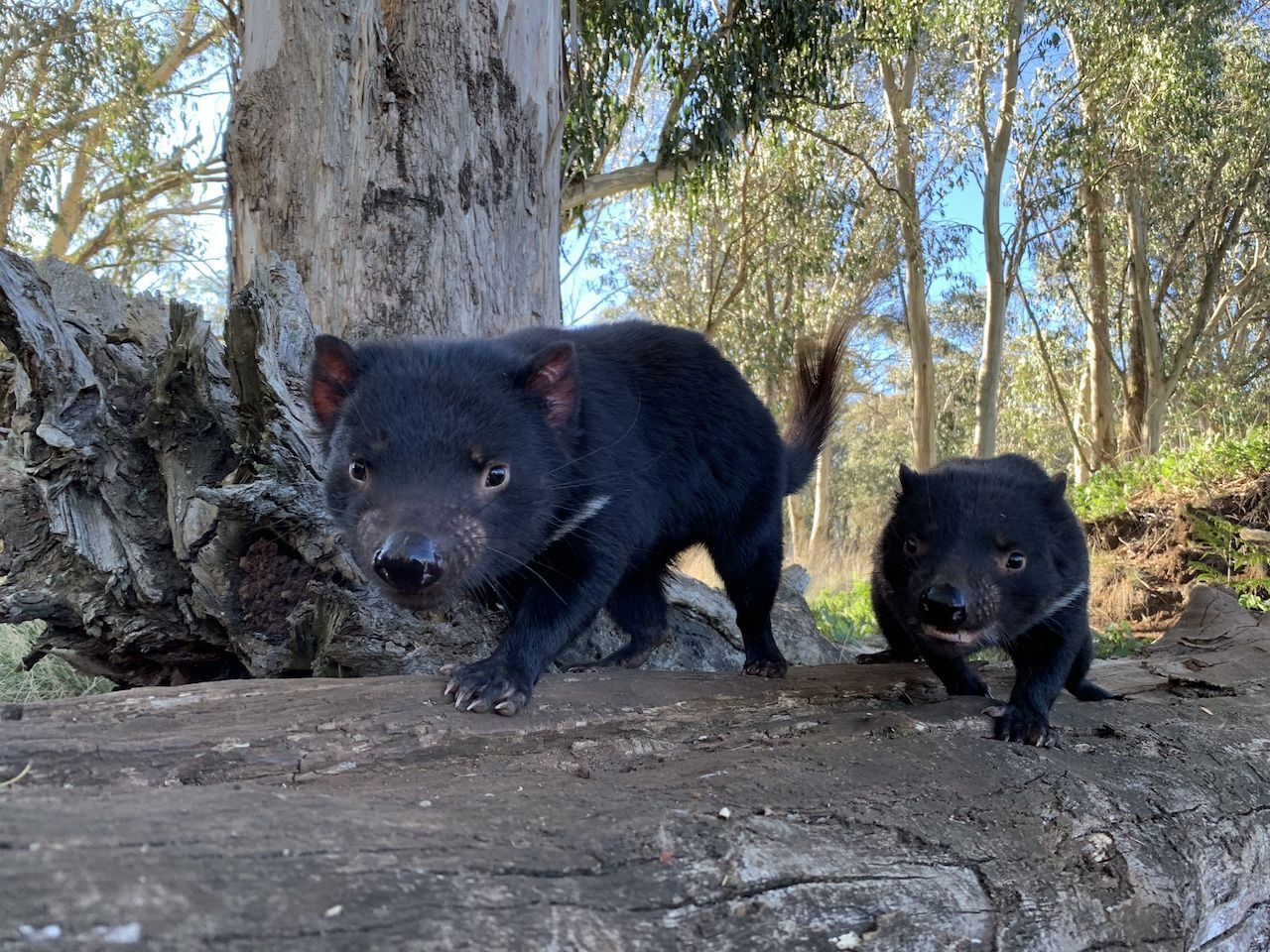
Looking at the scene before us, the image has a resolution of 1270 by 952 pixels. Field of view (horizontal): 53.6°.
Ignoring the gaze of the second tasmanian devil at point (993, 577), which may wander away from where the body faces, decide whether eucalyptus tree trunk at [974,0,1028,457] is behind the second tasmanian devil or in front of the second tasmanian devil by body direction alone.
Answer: behind

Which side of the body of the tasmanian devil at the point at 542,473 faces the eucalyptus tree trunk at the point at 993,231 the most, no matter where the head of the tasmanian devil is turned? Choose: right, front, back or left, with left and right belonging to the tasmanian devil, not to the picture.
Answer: back

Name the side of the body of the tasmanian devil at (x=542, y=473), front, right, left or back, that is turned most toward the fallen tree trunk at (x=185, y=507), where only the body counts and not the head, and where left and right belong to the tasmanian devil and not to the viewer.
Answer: right

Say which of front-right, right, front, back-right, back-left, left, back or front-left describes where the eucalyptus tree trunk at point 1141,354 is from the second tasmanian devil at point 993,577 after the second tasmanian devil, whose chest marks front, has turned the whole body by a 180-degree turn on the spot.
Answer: front

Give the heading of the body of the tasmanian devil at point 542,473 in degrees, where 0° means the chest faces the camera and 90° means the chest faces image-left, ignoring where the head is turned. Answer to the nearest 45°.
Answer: approximately 45°

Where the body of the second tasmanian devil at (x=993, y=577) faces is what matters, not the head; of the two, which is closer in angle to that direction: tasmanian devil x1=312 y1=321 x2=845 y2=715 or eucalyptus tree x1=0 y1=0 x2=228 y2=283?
the tasmanian devil

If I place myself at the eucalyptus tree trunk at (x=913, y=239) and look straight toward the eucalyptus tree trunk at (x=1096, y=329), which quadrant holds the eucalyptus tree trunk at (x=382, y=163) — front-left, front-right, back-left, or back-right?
back-right

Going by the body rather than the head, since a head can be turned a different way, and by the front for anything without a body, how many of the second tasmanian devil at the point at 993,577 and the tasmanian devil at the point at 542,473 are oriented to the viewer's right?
0
